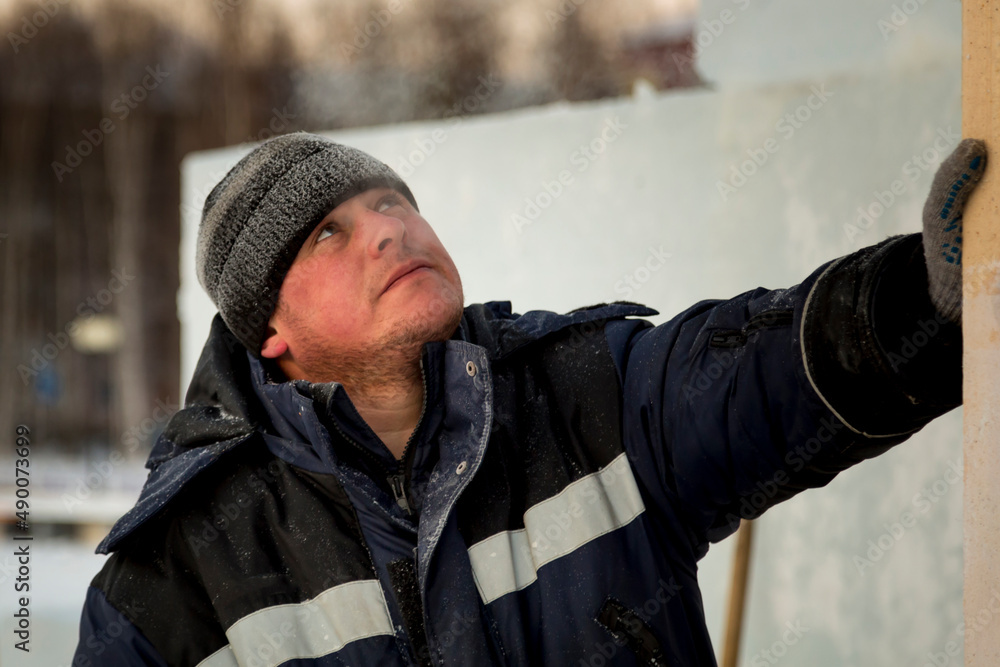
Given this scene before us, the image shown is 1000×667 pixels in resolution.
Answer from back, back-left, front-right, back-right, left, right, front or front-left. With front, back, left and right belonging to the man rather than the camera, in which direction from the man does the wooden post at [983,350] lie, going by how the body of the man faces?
front-left

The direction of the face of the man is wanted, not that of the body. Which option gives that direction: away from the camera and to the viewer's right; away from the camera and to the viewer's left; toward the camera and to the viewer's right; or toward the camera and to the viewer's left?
toward the camera and to the viewer's right

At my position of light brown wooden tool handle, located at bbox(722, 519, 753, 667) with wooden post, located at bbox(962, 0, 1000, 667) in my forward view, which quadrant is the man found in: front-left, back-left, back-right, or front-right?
front-right

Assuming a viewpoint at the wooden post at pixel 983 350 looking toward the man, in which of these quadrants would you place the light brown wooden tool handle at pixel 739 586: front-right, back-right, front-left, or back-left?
front-right

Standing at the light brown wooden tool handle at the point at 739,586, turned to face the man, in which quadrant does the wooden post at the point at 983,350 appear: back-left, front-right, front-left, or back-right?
front-left

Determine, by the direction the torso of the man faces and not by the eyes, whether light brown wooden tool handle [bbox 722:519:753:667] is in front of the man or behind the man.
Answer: behind

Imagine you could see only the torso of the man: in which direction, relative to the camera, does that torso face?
toward the camera
